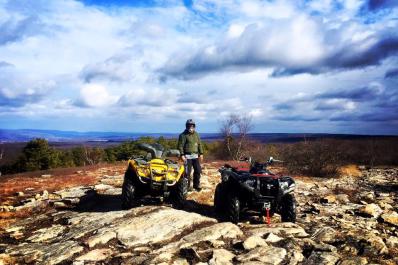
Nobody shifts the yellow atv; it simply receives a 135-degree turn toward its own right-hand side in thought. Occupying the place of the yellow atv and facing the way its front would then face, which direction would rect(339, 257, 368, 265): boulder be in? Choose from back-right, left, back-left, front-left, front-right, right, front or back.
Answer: back

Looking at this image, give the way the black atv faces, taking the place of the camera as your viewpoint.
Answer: facing the viewer and to the right of the viewer

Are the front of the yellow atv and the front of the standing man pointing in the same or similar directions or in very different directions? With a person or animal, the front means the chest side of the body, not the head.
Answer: same or similar directions

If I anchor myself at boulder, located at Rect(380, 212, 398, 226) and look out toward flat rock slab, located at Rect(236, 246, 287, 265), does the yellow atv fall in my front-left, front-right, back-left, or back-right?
front-right

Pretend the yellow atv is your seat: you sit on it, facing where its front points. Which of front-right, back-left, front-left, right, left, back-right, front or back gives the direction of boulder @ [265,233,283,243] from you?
front-left

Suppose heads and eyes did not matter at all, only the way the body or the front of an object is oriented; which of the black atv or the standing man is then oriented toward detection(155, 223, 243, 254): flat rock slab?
the standing man

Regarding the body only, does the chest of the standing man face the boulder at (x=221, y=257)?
yes

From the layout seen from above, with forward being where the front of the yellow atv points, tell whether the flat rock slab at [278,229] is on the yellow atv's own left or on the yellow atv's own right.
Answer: on the yellow atv's own left

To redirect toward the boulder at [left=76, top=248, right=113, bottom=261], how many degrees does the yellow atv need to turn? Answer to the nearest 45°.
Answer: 0° — it already faces it

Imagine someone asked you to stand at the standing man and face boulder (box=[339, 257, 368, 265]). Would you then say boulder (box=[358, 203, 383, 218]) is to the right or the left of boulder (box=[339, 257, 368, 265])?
left

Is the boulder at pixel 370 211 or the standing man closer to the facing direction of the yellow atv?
the boulder

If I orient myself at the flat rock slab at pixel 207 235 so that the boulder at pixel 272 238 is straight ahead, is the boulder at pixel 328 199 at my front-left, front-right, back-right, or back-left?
front-left

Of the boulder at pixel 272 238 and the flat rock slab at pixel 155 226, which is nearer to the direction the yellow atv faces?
the flat rock slab

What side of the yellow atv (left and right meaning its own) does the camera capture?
front

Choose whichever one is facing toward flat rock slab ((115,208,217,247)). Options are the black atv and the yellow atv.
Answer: the yellow atv

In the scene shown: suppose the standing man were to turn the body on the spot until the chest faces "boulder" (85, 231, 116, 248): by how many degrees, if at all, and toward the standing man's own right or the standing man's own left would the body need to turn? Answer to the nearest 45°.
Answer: approximately 45° to the standing man's own right

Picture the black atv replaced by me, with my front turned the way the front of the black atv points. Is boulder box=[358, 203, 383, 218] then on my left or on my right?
on my left

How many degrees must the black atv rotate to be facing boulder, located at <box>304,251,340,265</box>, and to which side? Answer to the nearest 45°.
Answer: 0° — it already faces it
